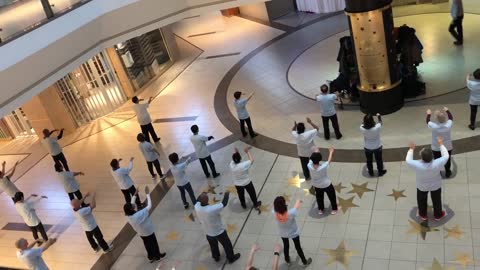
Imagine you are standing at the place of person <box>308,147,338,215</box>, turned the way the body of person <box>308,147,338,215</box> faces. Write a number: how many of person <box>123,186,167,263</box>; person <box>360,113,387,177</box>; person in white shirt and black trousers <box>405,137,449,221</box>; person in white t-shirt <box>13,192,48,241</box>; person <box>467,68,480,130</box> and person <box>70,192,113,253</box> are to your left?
3

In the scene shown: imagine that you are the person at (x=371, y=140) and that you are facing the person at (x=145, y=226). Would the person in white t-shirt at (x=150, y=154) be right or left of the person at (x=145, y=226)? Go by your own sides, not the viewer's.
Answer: right

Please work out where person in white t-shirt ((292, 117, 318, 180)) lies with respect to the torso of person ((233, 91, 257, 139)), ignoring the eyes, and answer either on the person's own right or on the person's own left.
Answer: on the person's own right

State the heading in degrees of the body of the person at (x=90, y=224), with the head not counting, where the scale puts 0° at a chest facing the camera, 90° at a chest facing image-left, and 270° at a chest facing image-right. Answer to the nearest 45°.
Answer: approximately 225°

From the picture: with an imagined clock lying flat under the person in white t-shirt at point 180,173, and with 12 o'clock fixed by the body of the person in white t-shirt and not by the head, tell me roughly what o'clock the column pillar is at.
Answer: The column pillar is roughly at 1 o'clock from the person in white t-shirt.

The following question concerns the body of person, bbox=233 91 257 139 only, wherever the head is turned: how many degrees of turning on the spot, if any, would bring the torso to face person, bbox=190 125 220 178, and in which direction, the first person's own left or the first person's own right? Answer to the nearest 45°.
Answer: approximately 180°

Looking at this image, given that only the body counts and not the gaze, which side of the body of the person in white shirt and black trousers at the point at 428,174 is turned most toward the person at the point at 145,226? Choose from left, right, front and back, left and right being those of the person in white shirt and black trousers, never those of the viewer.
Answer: left

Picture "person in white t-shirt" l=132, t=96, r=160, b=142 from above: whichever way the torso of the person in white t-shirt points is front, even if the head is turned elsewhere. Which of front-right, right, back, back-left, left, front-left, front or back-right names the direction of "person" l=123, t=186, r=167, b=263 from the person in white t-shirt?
back-right

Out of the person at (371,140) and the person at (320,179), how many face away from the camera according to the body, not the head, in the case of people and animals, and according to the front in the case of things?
2

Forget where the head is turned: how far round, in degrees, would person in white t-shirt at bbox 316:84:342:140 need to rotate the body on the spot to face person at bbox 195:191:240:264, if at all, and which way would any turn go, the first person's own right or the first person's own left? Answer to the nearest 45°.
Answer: approximately 135° to the first person's own left

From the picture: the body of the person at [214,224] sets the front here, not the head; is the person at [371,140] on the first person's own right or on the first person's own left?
on the first person's own right

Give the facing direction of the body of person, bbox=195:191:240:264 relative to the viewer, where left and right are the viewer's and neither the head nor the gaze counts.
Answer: facing away from the viewer

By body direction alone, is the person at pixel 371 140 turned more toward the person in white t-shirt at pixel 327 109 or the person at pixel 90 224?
the person in white t-shirt

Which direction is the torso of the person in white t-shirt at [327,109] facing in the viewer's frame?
away from the camera

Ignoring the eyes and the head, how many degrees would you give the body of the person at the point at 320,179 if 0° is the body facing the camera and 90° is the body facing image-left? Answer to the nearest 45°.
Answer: approximately 180°

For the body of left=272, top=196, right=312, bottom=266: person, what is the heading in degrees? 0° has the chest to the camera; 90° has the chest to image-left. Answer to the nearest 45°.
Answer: approximately 225°

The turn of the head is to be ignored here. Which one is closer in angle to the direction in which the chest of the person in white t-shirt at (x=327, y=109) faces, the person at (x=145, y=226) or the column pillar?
the column pillar
